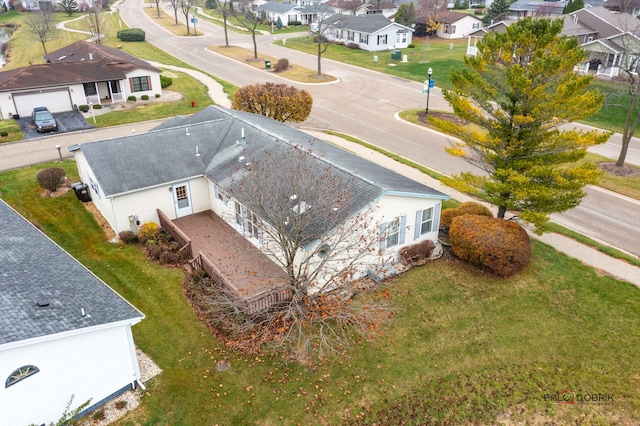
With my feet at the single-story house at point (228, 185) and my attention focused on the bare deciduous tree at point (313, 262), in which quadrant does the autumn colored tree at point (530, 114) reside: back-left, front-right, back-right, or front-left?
front-left

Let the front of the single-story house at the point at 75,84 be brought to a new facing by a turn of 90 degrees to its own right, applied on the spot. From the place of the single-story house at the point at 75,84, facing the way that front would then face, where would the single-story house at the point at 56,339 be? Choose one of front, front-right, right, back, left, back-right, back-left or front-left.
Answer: left

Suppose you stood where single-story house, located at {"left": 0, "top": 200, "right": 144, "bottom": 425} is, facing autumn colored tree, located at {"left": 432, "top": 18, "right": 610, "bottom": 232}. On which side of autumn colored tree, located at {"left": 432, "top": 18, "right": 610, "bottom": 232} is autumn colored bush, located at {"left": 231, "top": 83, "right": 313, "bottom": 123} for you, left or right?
left

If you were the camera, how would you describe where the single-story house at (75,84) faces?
facing the viewer

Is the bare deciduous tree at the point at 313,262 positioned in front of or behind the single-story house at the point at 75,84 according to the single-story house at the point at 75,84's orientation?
in front

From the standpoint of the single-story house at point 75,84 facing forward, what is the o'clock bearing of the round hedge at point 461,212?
The round hedge is roughly at 11 o'clock from the single-story house.

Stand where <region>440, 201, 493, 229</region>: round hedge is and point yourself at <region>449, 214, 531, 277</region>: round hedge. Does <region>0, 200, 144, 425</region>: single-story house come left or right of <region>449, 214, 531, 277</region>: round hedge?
right

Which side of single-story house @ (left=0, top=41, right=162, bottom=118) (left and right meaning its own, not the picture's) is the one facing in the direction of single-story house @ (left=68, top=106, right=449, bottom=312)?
front

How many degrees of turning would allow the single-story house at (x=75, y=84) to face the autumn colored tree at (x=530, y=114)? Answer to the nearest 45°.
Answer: approximately 45° to its left

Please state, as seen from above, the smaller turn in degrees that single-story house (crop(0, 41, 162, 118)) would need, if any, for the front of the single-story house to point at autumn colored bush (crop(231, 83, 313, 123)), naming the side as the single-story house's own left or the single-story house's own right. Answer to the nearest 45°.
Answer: approximately 45° to the single-story house's own left

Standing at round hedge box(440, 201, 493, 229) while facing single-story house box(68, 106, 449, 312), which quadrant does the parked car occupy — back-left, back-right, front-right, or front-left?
front-right
